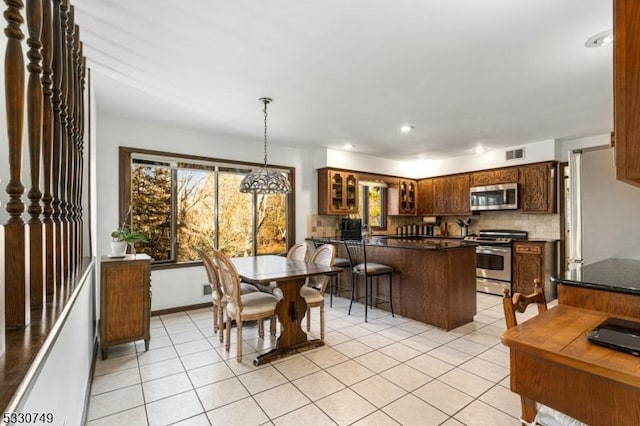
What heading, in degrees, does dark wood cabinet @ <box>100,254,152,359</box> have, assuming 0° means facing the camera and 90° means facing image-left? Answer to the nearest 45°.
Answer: approximately 270°

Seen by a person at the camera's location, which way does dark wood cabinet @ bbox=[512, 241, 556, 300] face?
facing the viewer and to the left of the viewer

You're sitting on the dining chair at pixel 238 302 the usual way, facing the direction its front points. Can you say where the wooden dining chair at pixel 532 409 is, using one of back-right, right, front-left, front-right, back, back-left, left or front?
right

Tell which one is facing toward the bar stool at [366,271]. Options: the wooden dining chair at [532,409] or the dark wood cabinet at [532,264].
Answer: the dark wood cabinet

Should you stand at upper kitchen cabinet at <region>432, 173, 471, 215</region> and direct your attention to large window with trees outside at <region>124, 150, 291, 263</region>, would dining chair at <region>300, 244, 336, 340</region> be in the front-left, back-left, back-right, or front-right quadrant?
front-left

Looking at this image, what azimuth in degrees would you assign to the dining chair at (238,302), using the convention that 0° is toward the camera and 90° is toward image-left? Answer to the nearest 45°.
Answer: approximately 225°

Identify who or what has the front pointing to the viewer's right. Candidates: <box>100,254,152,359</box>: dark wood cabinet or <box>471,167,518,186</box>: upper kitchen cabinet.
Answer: the dark wood cabinet

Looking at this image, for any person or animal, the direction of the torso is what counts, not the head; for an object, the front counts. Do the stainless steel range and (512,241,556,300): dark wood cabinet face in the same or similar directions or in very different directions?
same or similar directions

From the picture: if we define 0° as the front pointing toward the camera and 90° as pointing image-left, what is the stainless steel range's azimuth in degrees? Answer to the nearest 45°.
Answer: approximately 45°

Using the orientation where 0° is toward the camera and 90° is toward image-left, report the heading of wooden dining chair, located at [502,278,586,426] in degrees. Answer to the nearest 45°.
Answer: approximately 315°

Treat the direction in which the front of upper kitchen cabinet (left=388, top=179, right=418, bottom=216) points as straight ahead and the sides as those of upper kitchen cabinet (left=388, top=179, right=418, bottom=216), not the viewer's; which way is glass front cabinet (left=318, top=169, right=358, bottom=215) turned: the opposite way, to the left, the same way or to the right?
the same way

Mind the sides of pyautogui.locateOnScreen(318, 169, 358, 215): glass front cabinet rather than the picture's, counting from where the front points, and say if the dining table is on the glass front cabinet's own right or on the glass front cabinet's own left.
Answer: on the glass front cabinet's own right
